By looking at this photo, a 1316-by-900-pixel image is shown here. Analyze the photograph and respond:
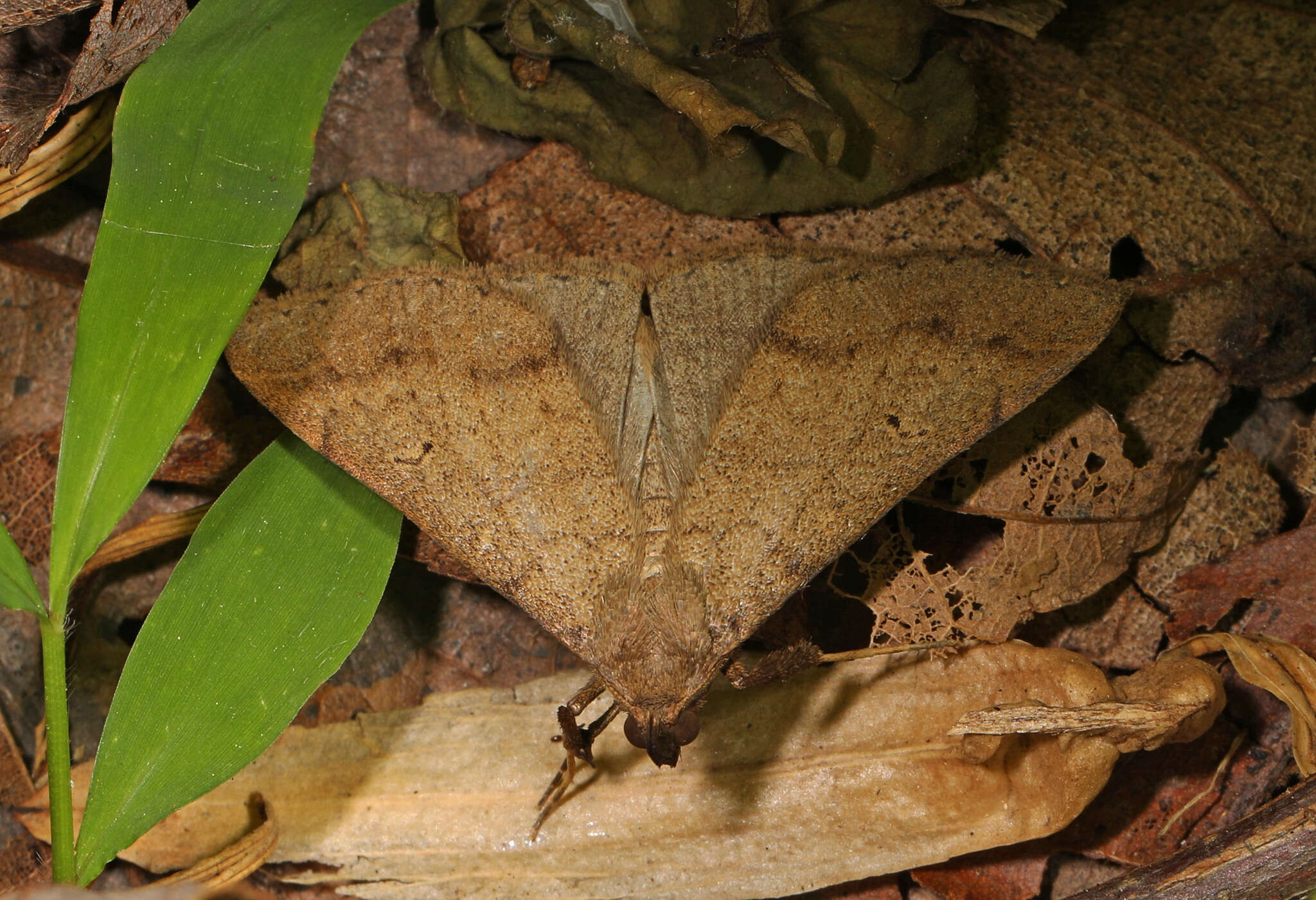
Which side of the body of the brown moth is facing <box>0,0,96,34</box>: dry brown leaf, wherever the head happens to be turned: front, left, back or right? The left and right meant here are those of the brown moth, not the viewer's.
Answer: right

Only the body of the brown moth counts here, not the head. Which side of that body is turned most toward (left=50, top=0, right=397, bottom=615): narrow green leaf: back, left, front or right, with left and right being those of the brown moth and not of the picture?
right

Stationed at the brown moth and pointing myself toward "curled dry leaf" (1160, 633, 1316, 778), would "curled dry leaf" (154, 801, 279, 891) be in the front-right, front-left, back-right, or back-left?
back-right

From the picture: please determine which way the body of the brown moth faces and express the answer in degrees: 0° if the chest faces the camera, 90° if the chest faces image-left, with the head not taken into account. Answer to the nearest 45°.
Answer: approximately 0°

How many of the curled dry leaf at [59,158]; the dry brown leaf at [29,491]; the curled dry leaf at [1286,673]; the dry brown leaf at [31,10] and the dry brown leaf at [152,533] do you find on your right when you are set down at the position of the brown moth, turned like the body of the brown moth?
4

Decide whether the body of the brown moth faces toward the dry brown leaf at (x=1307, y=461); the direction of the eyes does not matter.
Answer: no

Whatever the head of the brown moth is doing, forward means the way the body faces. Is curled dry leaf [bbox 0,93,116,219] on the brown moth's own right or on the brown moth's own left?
on the brown moth's own right

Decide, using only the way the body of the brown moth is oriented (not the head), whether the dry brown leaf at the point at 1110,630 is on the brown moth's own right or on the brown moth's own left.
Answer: on the brown moth's own left

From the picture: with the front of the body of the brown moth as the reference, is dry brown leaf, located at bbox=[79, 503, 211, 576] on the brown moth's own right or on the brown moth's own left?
on the brown moth's own right

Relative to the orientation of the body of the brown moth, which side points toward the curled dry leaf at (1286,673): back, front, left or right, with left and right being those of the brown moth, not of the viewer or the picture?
left

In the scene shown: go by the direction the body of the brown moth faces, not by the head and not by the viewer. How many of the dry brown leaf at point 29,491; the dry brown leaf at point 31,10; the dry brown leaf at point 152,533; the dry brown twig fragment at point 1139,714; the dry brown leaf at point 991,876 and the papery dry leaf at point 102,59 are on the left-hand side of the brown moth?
2

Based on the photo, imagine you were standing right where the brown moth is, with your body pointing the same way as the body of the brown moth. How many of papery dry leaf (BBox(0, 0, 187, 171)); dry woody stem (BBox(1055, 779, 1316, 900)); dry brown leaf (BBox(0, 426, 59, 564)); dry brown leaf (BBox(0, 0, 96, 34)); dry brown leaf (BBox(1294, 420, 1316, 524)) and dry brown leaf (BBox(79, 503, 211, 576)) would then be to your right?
4
